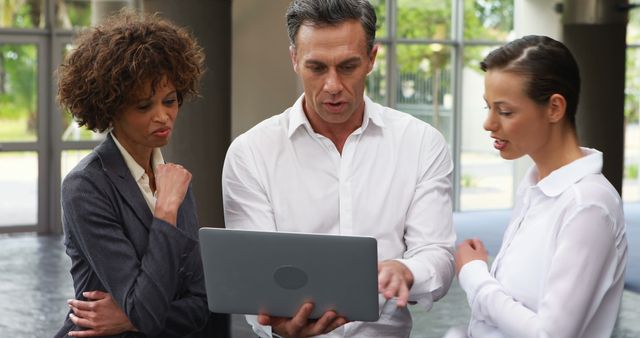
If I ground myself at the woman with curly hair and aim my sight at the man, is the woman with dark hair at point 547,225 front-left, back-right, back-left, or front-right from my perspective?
front-right

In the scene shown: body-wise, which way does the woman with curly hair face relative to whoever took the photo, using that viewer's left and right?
facing the viewer and to the right of the viewer

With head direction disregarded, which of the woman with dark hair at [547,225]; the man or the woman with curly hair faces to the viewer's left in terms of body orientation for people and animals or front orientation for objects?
the woman with dark hair

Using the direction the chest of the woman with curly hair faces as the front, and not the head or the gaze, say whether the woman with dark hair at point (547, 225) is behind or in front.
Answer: in front

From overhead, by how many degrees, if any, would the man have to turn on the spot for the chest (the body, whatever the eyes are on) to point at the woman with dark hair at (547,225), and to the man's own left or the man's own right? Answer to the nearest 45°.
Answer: approximately 45° to the man's own left

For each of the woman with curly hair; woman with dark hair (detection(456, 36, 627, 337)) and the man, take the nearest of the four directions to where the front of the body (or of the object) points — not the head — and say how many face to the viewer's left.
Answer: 1

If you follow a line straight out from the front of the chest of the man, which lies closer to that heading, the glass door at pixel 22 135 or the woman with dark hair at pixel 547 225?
the woman with dark hair

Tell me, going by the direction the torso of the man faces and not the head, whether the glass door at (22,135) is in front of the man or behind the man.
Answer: behind

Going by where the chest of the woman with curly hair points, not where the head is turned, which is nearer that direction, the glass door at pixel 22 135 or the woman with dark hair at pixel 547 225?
the woman with dark hair

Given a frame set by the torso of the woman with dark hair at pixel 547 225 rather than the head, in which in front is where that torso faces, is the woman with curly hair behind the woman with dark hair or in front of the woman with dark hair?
in front

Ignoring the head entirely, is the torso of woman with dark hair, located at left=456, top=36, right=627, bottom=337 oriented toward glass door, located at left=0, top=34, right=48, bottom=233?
no

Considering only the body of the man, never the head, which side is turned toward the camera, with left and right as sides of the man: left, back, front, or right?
front

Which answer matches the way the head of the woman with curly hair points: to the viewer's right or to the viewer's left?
to the viewer's right

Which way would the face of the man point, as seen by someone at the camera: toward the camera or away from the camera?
toward the camera

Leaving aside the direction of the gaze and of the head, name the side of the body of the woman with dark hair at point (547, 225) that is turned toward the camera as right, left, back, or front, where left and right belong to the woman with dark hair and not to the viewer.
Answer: left

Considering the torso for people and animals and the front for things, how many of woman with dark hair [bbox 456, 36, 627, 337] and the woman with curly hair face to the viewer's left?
1

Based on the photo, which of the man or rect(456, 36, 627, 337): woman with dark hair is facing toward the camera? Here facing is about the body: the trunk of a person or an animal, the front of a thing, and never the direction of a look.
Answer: the man

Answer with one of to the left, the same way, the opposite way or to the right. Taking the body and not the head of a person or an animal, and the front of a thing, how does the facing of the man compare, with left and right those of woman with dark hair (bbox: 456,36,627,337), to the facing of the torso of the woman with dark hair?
to the left
